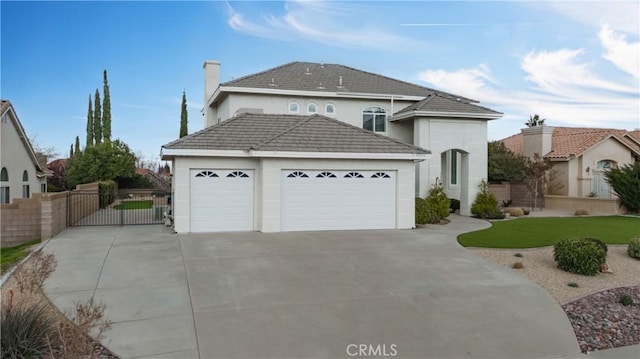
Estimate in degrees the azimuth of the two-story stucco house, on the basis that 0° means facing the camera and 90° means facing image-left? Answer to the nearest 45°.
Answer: approximately 0°

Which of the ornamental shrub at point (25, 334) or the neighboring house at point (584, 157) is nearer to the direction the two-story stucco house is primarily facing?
the ornamental shrub

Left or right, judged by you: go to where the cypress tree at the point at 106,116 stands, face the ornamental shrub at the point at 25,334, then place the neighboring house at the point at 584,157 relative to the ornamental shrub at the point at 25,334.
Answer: left

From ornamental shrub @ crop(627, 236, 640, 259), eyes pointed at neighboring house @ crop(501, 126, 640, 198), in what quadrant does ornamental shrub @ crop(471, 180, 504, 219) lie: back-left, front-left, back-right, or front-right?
front-left

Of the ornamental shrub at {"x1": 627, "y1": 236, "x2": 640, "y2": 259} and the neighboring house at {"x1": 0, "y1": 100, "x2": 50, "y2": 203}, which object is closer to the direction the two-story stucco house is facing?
the ornamental shrub

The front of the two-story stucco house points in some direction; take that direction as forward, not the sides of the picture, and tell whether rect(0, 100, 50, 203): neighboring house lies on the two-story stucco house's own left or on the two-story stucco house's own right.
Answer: on the two-story stucco house's own right

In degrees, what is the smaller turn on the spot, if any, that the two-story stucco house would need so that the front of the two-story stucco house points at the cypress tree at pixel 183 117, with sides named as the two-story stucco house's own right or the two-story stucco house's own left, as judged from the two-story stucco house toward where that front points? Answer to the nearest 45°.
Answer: approximately 135° to the two-story stucco house's own right

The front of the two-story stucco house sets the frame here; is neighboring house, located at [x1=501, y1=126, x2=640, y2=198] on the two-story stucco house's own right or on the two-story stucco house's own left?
on the two-story stucco house's own left

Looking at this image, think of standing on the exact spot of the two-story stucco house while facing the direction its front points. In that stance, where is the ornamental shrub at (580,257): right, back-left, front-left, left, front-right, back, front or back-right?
front-left

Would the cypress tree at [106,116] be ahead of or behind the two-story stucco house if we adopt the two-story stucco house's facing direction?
behind

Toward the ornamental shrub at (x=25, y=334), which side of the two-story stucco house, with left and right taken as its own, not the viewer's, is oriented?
front

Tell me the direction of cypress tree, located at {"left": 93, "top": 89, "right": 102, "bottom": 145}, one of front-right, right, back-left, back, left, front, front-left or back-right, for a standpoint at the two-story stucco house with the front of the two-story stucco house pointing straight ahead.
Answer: back-right

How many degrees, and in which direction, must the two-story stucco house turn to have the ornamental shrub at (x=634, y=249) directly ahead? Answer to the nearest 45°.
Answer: approximately 90° to its left
